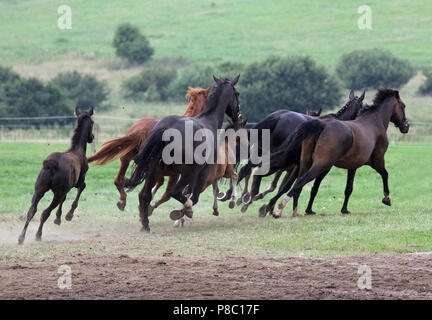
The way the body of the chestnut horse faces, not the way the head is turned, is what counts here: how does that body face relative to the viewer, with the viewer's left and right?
facing away from the viewer and to the right of the viewer

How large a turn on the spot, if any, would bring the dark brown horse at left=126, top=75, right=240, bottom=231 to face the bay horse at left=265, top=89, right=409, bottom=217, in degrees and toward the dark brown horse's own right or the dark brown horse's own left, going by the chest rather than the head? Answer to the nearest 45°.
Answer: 0° — it already faces it

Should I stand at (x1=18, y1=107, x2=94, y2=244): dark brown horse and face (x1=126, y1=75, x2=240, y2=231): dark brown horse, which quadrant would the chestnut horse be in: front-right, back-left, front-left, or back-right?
front-left

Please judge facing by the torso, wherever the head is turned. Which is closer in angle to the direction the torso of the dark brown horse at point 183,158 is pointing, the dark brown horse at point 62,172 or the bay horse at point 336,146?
the bay horse

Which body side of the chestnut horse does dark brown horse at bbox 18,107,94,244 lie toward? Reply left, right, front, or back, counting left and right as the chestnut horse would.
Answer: back

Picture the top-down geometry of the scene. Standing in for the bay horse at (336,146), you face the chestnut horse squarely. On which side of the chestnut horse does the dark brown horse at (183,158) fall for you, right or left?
left

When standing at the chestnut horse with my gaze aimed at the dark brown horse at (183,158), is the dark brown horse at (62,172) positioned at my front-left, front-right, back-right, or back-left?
front-right

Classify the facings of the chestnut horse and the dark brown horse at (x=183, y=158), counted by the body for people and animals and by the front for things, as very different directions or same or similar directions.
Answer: same or similar directions

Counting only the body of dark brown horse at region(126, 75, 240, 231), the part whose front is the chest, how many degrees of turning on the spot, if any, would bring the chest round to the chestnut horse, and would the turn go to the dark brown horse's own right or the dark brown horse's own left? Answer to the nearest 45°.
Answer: approximately 90° to the dark brown horse's own left

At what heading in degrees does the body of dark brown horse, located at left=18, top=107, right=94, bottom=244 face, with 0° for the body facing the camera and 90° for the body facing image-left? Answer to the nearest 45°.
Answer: approximately 225°

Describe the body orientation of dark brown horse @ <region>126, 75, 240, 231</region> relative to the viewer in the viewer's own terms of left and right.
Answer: facing away from the viewer and to the right of the viewer

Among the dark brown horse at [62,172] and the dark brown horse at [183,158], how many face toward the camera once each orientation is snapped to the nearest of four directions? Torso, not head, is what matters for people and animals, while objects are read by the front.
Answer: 0

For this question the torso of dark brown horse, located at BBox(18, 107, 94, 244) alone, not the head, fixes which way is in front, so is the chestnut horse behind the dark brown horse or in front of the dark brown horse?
in front

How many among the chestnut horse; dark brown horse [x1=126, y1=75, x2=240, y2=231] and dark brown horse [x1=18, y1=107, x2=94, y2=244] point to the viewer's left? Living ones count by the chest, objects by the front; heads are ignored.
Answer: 0

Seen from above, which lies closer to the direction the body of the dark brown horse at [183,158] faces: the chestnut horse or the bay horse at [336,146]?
the bay horse
